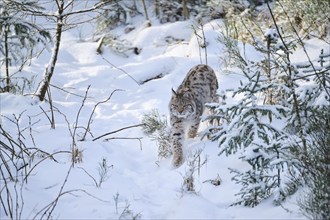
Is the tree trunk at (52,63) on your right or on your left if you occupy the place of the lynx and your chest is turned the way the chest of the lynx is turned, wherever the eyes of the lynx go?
on your right

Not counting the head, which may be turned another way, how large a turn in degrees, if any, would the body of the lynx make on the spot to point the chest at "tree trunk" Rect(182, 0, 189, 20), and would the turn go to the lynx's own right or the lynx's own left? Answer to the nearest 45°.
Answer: approximately 135° to the lynx's own right
